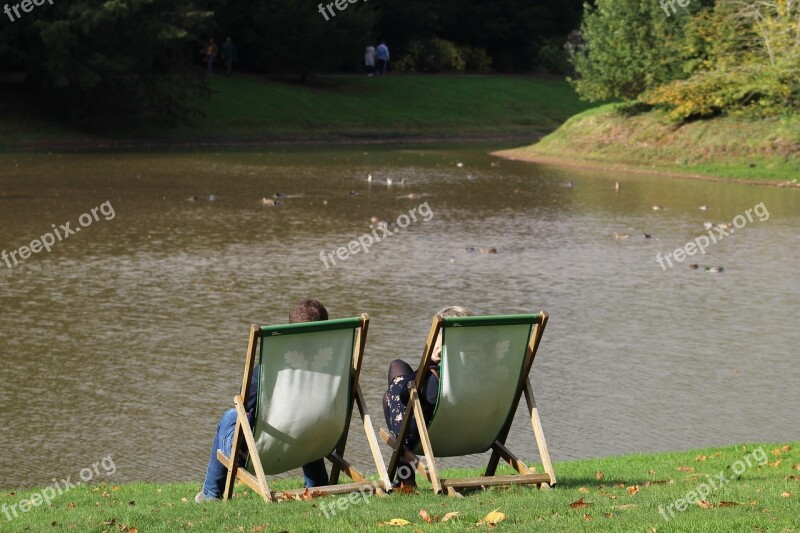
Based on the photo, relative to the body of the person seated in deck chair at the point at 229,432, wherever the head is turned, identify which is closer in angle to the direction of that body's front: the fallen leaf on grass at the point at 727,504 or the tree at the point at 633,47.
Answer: the tree

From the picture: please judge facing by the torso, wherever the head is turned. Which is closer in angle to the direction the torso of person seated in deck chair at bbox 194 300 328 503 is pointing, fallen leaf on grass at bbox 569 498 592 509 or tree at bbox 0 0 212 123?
the tree

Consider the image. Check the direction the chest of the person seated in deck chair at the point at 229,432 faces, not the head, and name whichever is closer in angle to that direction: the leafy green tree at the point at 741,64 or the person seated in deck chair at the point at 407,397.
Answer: the leafy green tree

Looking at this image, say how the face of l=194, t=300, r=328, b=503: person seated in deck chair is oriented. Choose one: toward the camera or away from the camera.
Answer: away from the camera

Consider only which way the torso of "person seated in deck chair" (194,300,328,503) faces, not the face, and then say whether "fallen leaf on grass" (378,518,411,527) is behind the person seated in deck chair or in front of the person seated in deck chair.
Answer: behind

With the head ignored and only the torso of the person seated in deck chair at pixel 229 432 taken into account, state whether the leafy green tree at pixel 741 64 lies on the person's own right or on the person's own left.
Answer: on the person's own right

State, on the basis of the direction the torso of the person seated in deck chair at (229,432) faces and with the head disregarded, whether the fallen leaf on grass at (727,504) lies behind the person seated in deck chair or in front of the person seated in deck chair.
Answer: behind

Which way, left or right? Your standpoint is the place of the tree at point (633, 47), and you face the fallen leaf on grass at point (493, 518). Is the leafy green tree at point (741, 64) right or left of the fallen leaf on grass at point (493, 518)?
left

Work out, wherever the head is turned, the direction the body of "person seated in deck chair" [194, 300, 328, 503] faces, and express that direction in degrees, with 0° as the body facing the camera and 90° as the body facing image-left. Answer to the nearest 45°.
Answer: approximately 135°

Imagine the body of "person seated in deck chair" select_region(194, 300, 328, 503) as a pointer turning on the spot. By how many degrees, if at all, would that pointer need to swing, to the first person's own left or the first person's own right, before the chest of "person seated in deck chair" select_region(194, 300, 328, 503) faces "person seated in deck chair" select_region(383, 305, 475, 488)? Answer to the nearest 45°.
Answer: approximately 135° to the first person's own right

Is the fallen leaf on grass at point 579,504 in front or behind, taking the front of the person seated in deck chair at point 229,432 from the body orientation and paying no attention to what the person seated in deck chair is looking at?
behind
